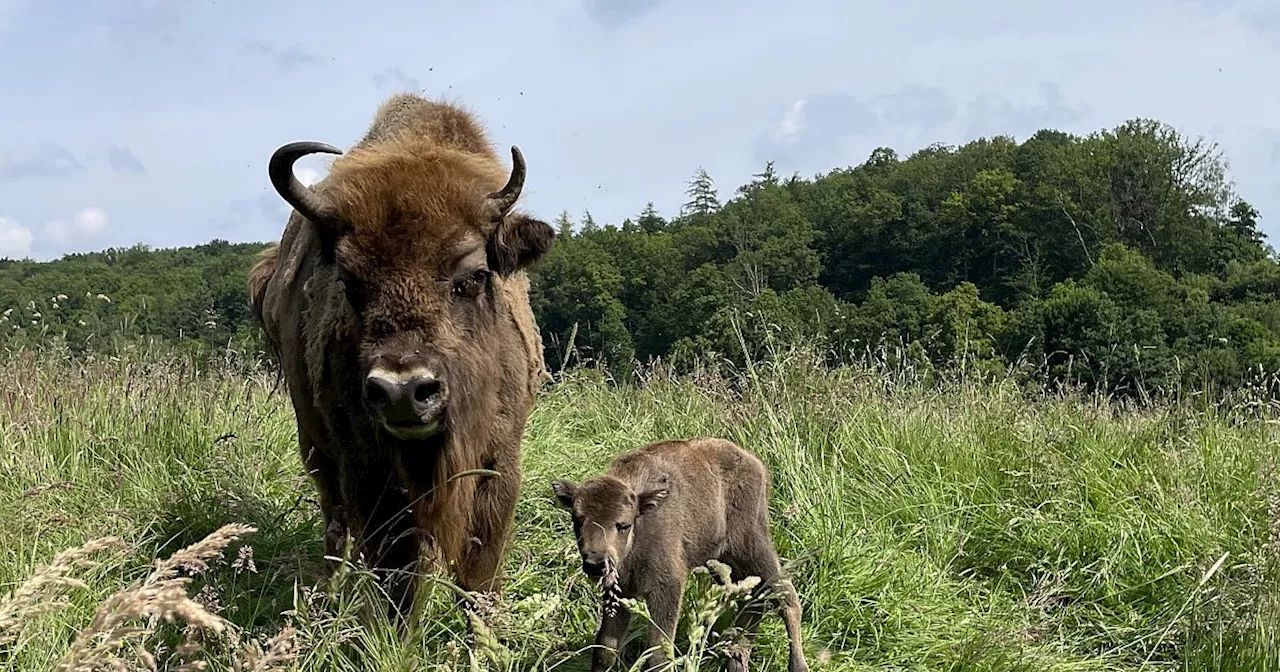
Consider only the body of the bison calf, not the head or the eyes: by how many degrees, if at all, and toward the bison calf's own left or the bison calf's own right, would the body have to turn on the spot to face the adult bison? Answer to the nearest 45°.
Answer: approximately 45° to the bison calf's own right

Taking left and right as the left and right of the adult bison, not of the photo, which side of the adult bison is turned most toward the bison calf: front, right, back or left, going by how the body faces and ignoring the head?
left

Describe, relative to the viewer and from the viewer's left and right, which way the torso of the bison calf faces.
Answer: facing the viewer and to the left of the viewer

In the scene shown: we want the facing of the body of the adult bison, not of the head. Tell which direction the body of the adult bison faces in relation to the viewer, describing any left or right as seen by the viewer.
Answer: facing the viewer

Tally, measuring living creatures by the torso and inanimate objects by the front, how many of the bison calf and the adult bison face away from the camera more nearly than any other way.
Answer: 0
